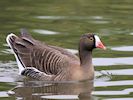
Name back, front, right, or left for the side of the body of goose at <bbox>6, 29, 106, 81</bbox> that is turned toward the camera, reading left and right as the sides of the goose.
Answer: right
